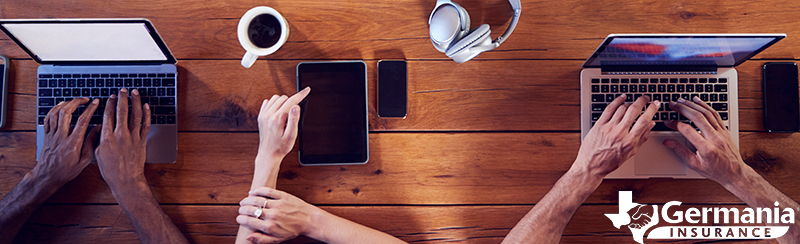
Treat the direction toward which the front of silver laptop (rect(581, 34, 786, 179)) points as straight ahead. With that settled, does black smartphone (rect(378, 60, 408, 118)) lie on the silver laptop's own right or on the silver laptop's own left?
on the silver laptop's own right

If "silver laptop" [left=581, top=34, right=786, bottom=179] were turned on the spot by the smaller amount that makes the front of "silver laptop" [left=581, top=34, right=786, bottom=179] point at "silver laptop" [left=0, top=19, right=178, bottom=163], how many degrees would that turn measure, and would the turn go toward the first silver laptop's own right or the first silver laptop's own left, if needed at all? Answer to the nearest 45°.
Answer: approximately 45° to the first silver laptop's own right

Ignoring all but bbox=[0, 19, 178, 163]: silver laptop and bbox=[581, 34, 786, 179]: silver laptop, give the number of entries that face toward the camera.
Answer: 2

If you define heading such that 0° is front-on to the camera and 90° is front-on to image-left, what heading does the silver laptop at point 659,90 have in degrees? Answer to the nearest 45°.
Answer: approximately 0°

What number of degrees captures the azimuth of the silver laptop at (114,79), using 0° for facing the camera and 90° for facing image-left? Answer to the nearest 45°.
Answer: approximately 0°

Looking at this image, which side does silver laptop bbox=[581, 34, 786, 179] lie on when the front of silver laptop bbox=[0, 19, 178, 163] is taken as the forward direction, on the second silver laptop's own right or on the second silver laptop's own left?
on the second silver laptop's own left
